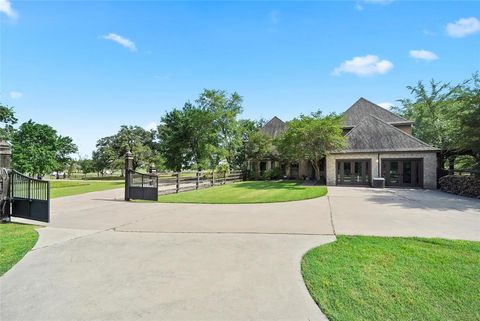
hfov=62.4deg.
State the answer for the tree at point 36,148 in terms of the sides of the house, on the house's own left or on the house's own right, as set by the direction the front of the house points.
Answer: on the house's own right

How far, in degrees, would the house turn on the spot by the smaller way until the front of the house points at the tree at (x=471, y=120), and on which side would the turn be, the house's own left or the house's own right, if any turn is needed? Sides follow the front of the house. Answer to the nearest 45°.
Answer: approximately 45° to the house's own left

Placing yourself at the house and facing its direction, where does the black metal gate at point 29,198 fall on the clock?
The black metal gate is roughly at 1 o'clock from the house.

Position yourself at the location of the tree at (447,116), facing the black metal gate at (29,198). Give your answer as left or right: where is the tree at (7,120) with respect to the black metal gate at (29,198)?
right

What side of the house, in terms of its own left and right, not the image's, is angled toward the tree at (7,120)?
right

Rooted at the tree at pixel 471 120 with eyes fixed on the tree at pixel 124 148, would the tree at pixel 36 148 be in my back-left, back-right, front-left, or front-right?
front-left

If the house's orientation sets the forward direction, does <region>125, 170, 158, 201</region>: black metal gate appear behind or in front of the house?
in front

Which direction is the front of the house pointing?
toward the camera
